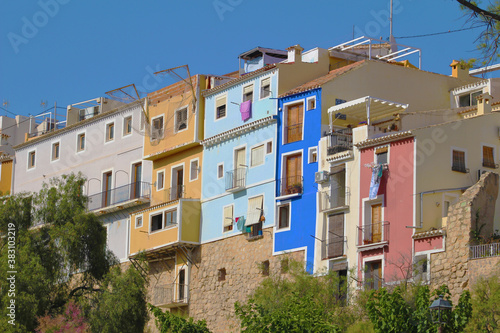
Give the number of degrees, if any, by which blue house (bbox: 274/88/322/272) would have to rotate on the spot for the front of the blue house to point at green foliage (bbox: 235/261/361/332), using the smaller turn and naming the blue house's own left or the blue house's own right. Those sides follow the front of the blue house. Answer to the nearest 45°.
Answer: approximately 45° to the blue house's own left

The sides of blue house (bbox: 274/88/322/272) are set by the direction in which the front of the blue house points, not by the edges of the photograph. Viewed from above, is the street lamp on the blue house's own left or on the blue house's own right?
on the blue house's own left

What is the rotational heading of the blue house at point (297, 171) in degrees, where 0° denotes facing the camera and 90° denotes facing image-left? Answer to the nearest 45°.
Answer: approximately 45°
